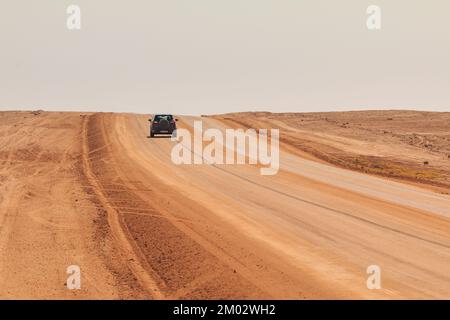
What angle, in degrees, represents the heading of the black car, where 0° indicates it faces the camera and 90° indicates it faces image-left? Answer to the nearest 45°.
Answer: approximately 180°
